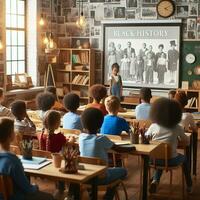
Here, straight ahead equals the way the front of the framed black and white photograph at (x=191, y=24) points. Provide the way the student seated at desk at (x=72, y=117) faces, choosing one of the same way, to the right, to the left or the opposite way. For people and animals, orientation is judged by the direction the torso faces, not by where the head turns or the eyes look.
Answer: the opposite way

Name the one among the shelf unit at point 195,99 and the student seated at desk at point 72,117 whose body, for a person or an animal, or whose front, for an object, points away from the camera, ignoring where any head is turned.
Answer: the student seated at desk

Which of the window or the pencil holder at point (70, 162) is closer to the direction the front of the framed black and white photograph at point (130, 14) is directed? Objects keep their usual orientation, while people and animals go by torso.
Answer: the pencil holder

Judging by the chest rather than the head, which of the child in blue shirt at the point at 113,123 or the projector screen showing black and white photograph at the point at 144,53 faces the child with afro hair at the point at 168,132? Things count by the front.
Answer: the projector screen showing black and white photograph

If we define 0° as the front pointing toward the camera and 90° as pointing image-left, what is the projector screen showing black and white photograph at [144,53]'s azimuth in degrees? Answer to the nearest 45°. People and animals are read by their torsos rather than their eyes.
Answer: approximately 0°

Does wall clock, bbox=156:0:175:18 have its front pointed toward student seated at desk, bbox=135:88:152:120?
yes

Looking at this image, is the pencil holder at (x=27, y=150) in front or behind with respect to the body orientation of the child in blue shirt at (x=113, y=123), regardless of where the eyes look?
behind
